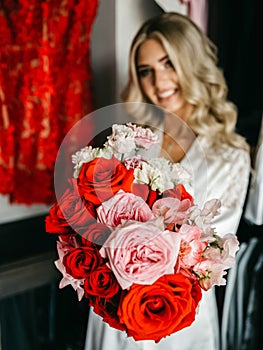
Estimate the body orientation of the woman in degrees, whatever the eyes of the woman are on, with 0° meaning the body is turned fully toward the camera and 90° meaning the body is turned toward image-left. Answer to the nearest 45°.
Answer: approximately 45°
